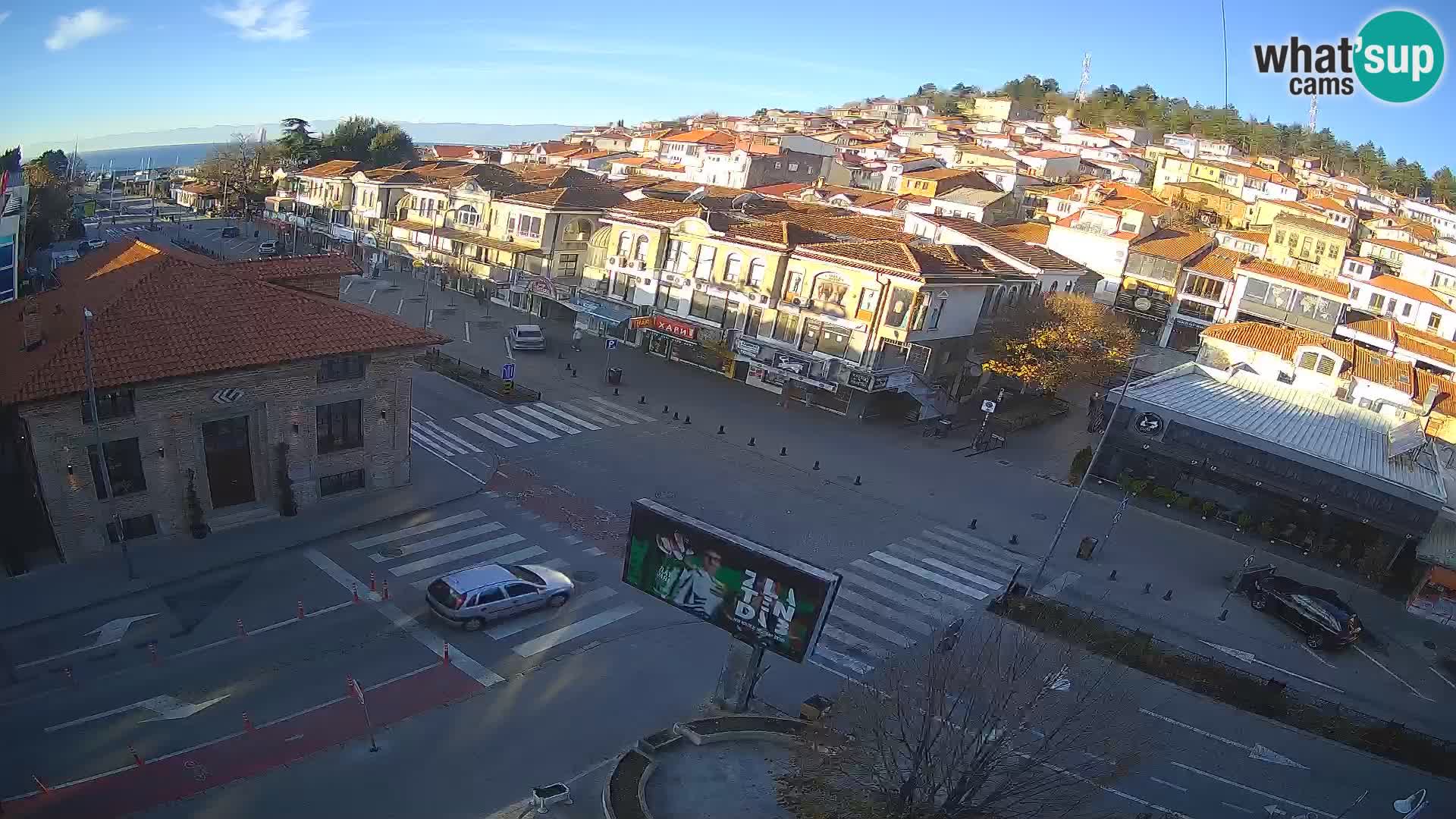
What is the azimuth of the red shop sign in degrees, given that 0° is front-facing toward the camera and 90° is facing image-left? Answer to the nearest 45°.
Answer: approximately 45°

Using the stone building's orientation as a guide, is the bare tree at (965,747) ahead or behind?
ahead

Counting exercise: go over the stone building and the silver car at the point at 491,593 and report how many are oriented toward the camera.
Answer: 1

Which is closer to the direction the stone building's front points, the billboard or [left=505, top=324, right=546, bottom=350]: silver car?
the billboard

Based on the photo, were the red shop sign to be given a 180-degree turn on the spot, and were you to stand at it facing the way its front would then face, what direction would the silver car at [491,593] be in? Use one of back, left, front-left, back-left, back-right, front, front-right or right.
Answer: back-right

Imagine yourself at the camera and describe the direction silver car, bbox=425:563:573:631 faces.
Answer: facing away from the viewer and to the right of the viewer

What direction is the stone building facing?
toward the camera

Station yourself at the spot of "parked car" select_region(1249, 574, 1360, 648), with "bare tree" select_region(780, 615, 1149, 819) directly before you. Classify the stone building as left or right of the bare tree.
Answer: right

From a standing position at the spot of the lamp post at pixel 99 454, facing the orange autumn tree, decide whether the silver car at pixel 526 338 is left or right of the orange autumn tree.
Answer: left

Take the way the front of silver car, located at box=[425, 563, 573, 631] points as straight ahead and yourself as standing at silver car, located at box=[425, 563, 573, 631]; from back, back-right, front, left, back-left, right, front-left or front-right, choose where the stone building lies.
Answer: left

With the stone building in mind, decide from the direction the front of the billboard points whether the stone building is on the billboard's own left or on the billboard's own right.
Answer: on the billboard's own right

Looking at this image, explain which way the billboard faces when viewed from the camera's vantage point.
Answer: facing the viewer and to the left of the viewer

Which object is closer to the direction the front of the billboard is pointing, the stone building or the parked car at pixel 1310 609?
the stone building

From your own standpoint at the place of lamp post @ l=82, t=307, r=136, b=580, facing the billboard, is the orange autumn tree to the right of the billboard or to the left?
left
